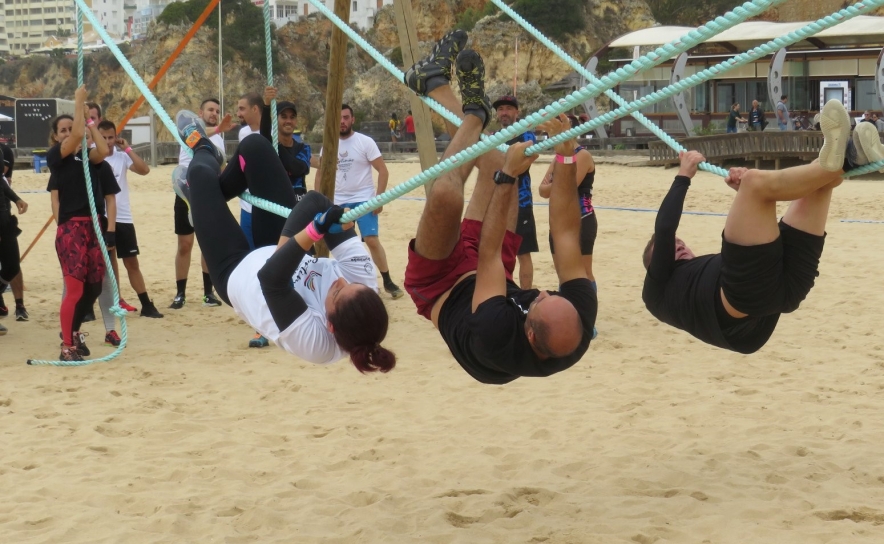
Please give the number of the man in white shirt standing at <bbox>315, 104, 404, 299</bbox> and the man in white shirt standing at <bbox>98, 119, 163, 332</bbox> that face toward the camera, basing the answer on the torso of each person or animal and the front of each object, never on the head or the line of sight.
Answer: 2

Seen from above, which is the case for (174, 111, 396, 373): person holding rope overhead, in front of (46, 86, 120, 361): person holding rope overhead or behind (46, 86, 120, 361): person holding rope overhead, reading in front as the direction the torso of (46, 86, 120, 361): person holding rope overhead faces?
in front

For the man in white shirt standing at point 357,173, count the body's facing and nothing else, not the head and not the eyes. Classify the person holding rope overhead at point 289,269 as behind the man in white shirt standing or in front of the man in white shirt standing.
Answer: in front

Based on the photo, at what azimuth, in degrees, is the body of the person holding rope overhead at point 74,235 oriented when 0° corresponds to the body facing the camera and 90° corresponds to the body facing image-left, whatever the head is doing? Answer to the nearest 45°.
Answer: approximately 315°

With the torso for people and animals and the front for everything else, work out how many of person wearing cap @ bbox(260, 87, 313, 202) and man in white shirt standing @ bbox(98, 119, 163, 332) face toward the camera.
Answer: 2

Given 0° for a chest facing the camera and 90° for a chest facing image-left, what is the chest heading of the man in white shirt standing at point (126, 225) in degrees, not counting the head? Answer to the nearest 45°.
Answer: approximately 0°

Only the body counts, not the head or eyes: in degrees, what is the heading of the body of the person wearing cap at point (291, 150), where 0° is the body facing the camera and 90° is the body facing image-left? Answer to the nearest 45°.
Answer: approximately 0°

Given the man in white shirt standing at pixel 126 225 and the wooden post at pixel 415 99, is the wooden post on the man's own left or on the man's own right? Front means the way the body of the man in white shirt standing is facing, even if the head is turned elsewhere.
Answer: on the man's own left

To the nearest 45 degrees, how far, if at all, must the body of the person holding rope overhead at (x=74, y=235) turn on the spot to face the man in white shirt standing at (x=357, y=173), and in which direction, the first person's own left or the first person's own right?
approximately 90° to the first person's own left
